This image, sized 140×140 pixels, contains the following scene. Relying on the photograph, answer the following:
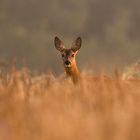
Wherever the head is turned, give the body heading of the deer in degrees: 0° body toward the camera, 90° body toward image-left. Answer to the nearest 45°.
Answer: approximately 0°
